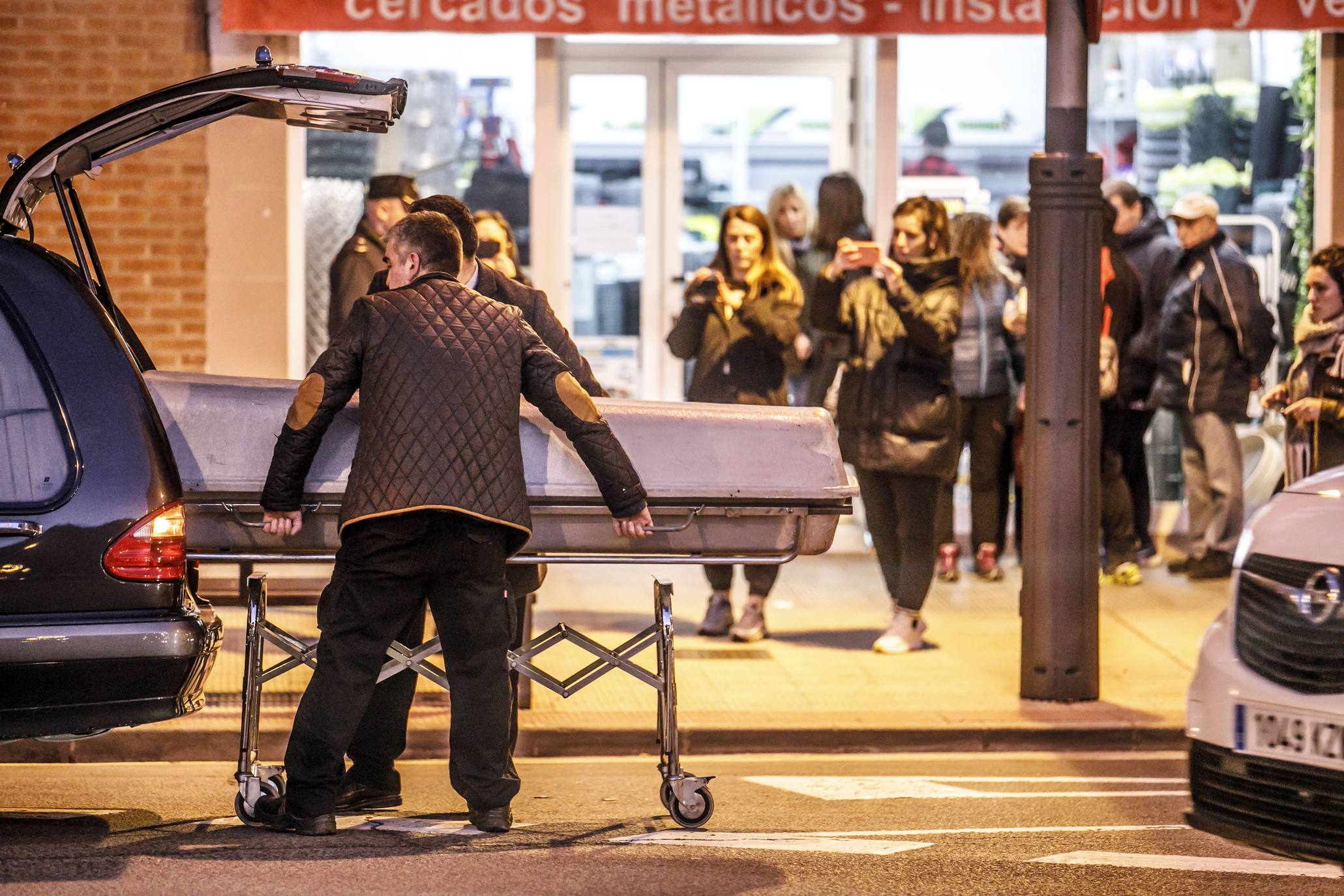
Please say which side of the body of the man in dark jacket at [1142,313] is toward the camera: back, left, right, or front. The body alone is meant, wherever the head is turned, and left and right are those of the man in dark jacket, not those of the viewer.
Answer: left

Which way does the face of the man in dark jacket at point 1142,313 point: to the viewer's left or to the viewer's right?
to the viewer's left

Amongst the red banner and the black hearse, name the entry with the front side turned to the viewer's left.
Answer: the black hearse

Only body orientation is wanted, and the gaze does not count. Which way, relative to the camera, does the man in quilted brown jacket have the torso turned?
away from the camera

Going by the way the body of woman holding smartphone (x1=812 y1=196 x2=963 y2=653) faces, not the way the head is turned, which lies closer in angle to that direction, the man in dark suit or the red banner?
the man in dark suit

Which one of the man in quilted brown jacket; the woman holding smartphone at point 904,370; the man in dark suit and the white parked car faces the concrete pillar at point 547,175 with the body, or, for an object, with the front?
the man in quilted brown jacket
